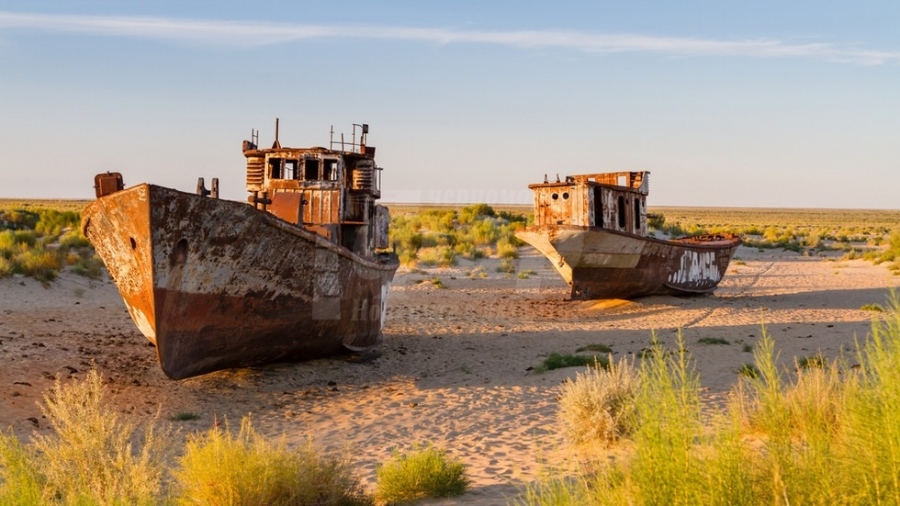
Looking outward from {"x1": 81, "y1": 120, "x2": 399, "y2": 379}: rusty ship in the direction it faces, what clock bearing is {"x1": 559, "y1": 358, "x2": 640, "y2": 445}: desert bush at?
The desert bush is roughly at 9 o'clock from the rusty ship.

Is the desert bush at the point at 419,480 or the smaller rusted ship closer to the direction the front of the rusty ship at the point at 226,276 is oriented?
the desert bush

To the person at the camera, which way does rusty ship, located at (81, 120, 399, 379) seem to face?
facing the viewer and to the left of the viewer

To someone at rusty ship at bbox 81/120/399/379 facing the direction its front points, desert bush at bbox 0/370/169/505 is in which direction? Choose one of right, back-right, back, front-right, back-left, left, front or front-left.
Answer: front-left

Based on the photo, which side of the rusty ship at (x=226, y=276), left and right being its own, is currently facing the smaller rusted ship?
back

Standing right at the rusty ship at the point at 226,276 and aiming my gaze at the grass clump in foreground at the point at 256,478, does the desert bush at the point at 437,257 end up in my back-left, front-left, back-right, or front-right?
back-left
